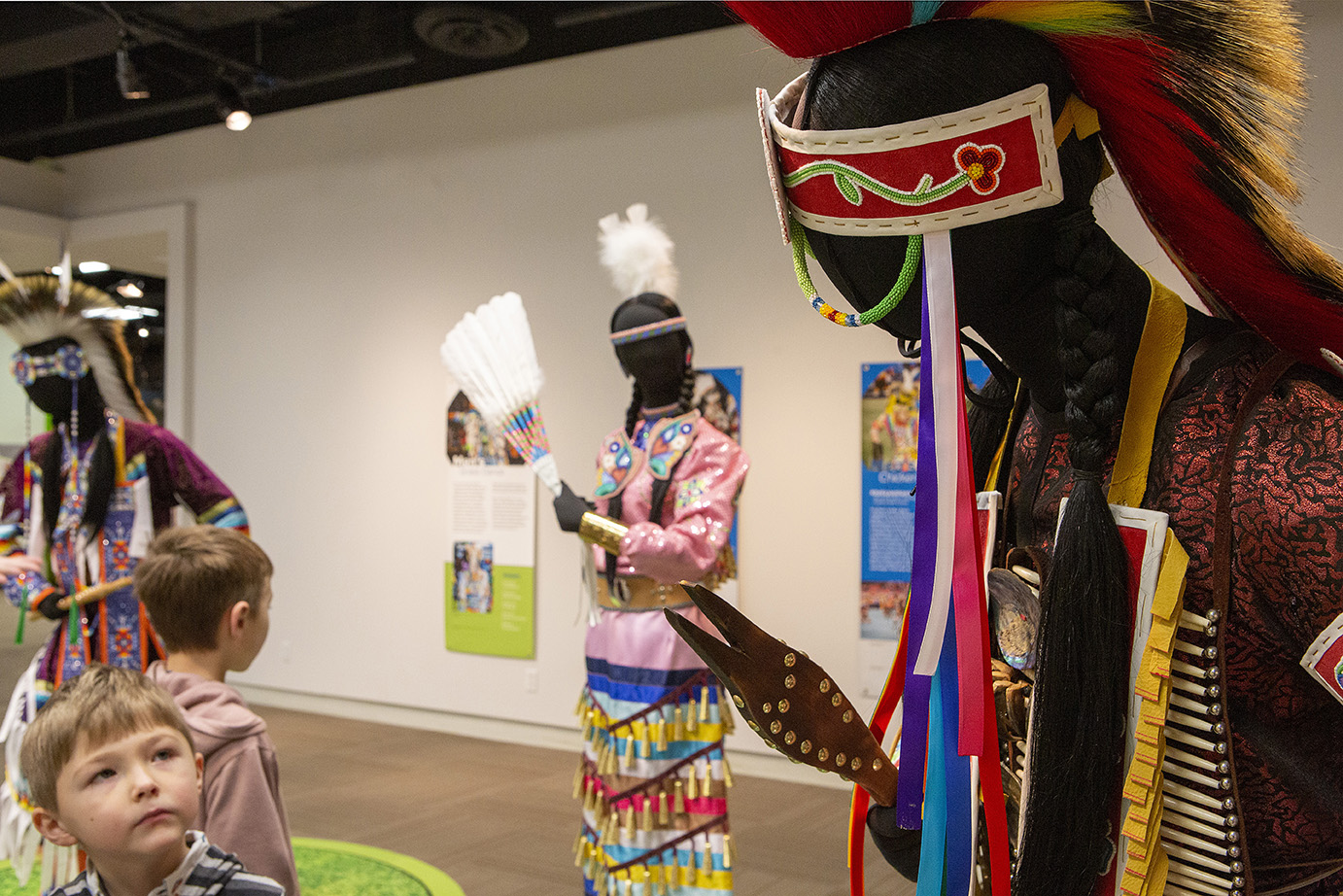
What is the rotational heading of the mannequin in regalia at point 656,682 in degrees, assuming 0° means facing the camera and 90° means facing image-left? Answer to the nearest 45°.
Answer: approximately 45°

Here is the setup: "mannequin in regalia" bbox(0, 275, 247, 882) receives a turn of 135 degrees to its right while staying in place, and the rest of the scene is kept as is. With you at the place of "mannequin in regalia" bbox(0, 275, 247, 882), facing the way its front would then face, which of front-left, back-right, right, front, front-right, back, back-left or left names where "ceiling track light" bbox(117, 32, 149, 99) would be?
front

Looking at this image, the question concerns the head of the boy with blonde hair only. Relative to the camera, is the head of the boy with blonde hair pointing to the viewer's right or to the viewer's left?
to the viewer's right

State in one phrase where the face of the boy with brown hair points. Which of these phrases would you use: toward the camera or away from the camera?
away from the camera

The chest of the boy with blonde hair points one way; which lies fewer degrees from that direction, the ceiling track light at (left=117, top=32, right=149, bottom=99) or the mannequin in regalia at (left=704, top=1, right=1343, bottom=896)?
the mannequin in regalia

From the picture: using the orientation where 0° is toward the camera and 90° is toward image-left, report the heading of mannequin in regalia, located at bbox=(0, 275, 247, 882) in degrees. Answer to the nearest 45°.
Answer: approximately 45°

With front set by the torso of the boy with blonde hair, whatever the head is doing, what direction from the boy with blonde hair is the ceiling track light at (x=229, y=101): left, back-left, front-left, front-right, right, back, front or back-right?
back-left

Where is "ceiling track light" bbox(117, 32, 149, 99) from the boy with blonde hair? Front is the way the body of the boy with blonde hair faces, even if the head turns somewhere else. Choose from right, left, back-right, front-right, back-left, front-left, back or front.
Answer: back-left

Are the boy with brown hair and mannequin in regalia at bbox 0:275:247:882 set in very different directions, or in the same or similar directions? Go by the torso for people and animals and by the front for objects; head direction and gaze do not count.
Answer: very different directions

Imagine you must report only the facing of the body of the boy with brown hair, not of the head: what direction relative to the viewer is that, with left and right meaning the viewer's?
facing away from the viewer and to the right of the viewer

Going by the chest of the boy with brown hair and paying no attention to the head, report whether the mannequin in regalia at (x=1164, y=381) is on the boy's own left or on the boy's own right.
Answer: on the boy's own right
